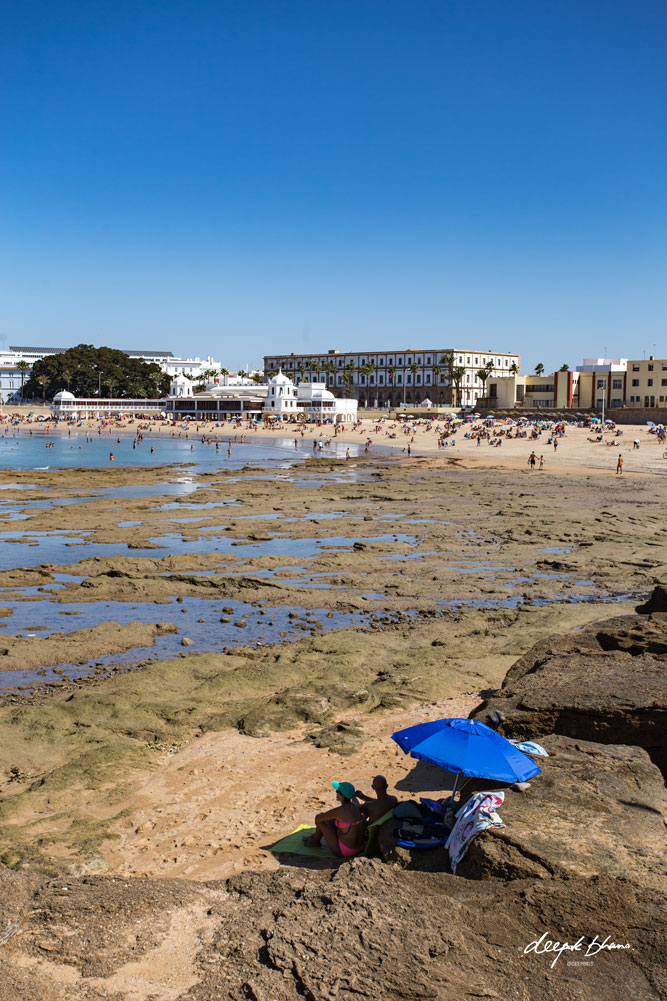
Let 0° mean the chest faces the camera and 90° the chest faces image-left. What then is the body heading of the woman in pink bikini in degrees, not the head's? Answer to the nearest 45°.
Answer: approximately 135°

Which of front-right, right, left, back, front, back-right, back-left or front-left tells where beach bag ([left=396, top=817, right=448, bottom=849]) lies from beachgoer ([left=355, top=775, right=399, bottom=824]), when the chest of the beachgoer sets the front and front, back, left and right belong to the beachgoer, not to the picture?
back-right

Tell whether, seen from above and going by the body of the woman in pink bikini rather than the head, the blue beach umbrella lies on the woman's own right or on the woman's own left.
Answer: on the woman's own right

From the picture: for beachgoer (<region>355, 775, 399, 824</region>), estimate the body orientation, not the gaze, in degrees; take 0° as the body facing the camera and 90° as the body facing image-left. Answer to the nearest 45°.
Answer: approximately 180°

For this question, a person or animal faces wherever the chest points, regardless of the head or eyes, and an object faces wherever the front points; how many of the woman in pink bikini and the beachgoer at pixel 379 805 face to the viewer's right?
0
